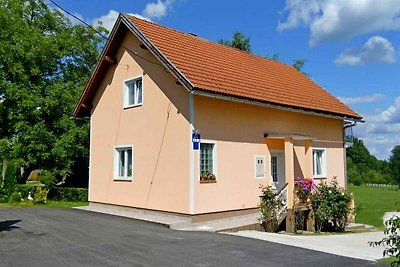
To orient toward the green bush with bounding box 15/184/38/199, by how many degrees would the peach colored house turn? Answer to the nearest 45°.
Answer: approximately 180°

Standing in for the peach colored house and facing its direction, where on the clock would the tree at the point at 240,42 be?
The tree is roughly at 8 o'clock from the peach colored house.

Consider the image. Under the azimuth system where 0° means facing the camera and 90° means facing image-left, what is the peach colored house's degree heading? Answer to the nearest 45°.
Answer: approximately 315°

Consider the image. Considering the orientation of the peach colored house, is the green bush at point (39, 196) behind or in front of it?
behind

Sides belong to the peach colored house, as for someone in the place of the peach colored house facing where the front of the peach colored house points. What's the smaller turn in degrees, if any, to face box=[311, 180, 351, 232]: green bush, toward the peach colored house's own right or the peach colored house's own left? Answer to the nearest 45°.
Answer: approximately 45° to the peach colored house's own left

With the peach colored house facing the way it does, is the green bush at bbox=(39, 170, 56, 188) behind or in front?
behind

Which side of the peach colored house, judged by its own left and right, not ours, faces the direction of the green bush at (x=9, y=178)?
back

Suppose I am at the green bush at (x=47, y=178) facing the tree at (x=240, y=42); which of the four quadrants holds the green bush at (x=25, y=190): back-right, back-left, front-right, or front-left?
back-left
